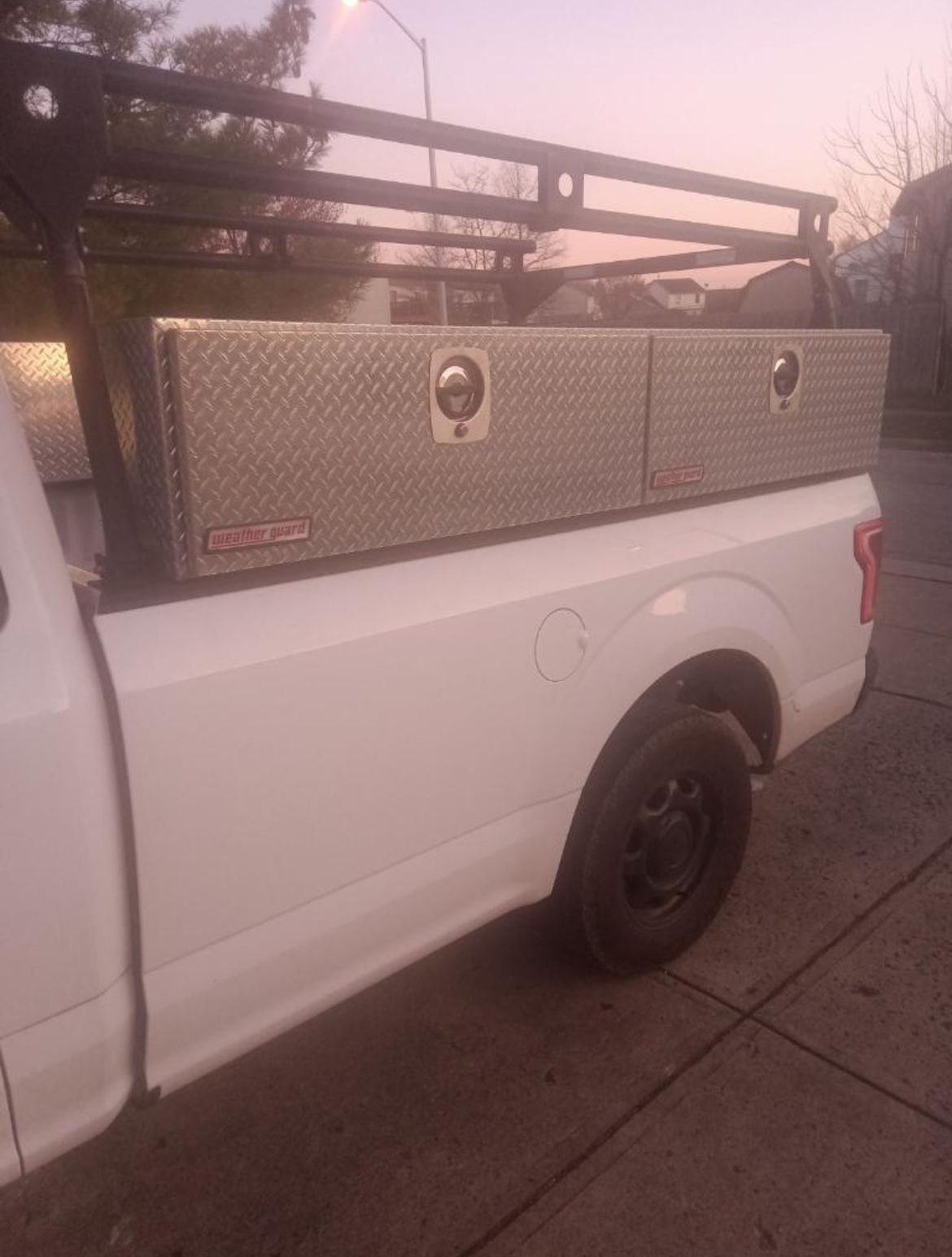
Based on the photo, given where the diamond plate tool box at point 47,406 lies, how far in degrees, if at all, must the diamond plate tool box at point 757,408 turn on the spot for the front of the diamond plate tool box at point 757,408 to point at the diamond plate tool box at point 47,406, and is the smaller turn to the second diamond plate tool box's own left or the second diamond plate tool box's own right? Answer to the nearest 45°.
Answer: approximately 135° to the second diamond plate tool box's own right

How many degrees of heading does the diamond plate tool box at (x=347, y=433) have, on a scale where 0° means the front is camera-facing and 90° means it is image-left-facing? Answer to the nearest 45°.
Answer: approximately 315°

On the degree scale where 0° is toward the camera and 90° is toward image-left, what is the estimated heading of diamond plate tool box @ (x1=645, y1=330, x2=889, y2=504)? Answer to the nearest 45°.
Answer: approximately 315°

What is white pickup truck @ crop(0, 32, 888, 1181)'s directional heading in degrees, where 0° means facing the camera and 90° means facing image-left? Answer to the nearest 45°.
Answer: approximately 45°
